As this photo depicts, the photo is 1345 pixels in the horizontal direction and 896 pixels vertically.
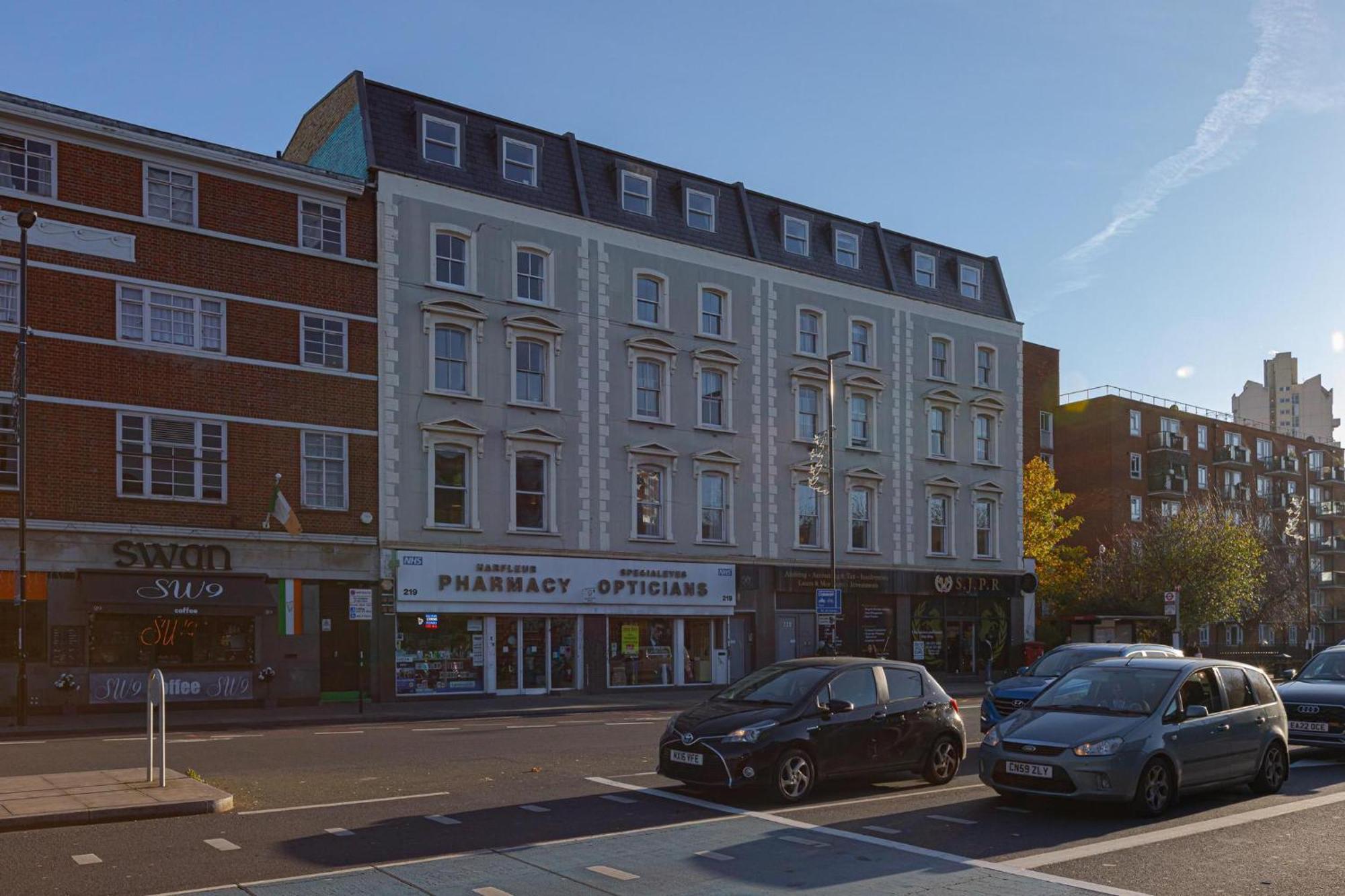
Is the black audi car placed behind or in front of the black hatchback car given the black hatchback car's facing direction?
behind

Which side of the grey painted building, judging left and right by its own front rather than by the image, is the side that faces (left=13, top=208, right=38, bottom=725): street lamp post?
right

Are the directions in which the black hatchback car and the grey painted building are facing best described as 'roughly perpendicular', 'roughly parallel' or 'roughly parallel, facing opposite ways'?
roughly perpendicular

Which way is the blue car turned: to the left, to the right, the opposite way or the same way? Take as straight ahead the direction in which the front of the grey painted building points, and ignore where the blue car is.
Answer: to the right
